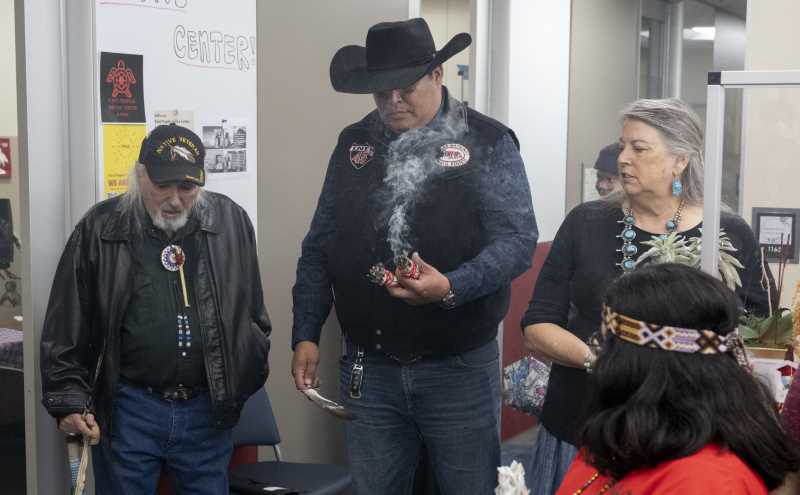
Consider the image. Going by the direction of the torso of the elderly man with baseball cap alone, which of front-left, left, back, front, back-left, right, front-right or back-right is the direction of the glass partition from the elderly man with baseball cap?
front-left

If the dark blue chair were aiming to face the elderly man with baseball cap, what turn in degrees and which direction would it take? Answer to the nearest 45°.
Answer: approximately 90° to its right

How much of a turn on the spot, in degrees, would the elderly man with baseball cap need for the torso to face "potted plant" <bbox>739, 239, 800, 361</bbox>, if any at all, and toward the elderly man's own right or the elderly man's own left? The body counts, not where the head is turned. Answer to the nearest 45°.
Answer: approximately 45° to the elderly man's own left

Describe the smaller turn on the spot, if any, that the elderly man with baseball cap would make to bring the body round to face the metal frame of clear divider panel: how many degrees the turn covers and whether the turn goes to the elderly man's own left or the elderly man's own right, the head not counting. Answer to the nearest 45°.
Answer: approximately 45° to the elderly man's own left

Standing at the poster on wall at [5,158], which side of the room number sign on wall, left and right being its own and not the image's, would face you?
right

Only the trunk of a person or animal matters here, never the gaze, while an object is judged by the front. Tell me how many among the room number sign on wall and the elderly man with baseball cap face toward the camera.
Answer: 2

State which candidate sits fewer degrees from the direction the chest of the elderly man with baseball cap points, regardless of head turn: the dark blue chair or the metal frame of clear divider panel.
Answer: the metal frame of clear divider panel
